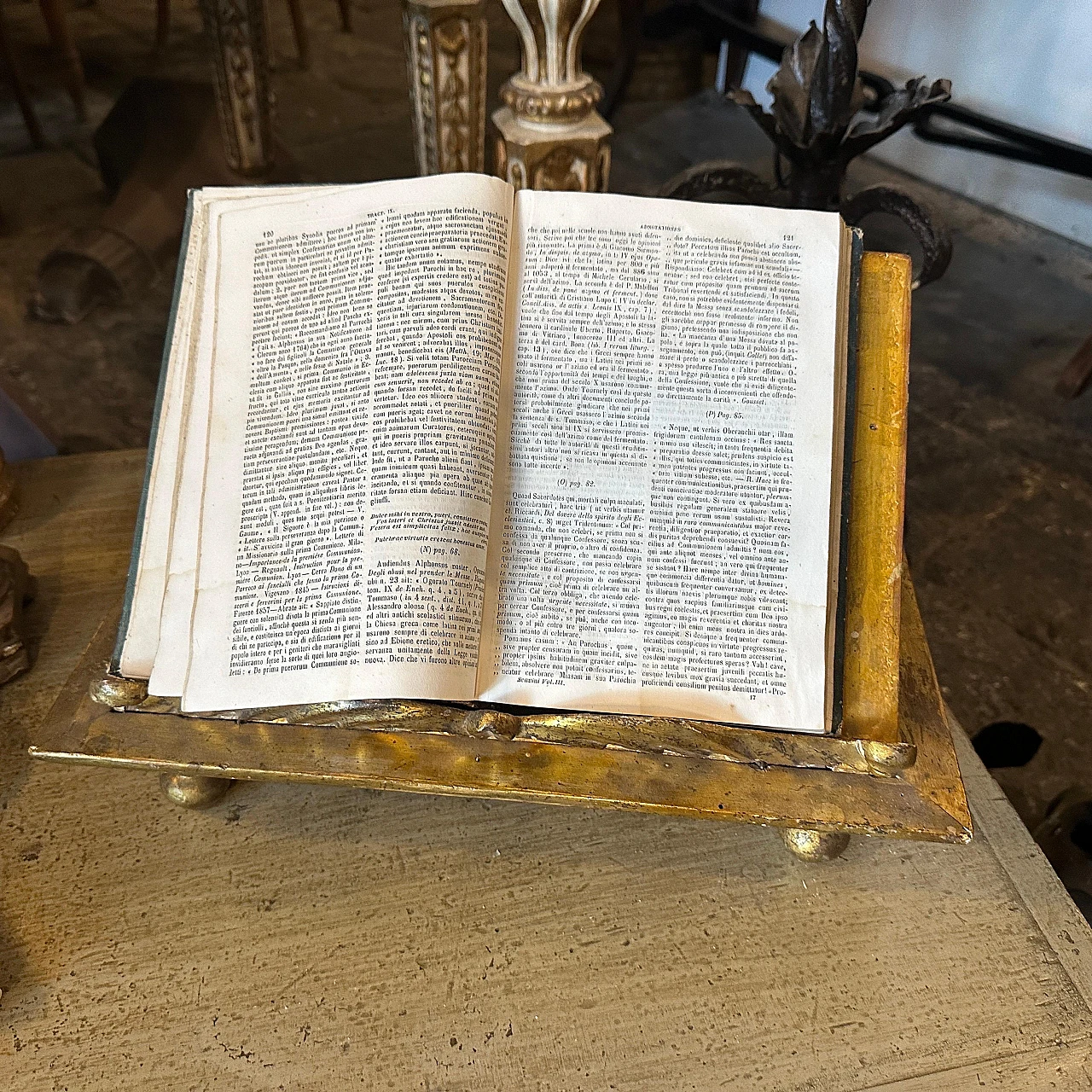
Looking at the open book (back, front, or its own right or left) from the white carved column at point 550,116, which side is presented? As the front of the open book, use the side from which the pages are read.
back

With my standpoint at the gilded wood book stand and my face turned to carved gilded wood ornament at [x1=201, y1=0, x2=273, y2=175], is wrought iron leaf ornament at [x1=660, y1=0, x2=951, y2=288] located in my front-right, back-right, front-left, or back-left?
front-right

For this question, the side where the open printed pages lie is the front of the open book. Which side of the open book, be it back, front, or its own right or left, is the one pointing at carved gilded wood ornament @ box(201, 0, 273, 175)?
back

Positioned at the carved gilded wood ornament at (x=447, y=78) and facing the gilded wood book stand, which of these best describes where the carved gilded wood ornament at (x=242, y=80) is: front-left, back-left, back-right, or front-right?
back-right

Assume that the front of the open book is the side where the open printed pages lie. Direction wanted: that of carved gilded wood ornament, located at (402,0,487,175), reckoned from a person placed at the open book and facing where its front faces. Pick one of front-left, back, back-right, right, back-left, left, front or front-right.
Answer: back

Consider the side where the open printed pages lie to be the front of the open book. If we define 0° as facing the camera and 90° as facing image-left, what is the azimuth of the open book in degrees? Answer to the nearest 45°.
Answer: approximately 0°

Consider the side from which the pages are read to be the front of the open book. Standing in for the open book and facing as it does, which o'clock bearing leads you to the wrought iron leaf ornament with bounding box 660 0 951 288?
The wrought iron leaf ornament is roughly at 7 o'clock from the open book.
